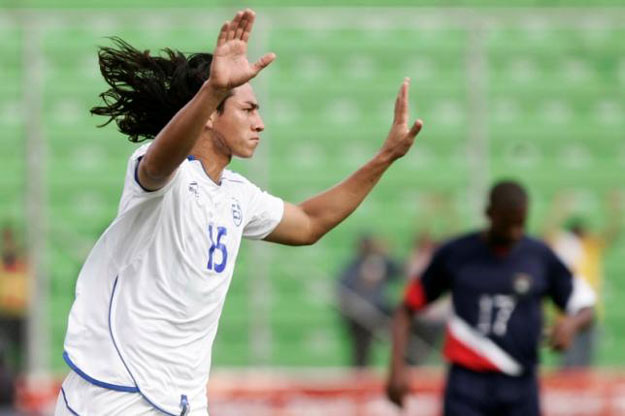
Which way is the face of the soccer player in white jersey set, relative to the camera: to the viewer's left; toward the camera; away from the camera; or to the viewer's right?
to the viewer's right

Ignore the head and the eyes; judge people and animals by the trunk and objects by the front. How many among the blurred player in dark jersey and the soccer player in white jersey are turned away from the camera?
0

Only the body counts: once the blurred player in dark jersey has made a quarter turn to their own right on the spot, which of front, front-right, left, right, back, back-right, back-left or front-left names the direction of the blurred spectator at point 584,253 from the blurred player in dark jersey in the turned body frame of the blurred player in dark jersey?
right

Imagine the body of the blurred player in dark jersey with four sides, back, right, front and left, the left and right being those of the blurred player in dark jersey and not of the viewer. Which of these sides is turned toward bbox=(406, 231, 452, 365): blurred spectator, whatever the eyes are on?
back

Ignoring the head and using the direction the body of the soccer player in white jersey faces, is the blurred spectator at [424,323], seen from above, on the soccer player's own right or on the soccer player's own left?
on the soccer player's own left

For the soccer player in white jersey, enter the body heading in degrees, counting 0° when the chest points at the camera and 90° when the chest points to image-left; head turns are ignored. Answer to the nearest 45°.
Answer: approximately 315°

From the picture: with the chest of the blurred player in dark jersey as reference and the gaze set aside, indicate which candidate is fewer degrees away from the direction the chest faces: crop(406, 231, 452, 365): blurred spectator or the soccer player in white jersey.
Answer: the soccer player in white jersey

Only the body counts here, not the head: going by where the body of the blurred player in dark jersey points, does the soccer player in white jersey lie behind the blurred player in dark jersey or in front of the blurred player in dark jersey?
in front

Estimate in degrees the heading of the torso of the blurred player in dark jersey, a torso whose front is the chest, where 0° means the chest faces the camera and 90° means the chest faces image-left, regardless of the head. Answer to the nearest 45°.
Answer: approximately 0°

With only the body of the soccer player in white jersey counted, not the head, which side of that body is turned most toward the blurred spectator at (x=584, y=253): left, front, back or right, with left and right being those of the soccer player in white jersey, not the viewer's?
left

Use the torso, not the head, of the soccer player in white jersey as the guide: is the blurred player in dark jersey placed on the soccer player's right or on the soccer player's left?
on the soccer player's left
